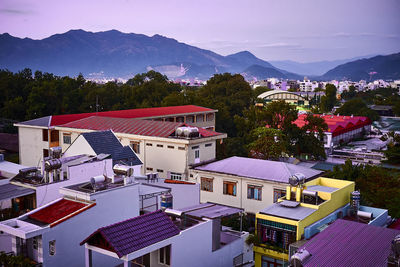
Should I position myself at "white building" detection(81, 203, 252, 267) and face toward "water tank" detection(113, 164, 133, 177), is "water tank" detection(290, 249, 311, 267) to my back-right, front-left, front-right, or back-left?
back-right

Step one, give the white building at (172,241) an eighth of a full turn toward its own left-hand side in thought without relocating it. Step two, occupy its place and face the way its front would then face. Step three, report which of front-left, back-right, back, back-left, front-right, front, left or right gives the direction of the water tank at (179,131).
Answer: back

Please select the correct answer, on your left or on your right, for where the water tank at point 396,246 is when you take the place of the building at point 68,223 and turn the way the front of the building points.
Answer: on your left

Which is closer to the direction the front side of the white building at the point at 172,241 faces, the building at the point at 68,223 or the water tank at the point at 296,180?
the building

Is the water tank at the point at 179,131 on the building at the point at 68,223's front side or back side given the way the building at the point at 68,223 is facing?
on the back side

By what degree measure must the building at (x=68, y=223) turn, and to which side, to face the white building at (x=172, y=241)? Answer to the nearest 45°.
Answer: approximately 90° to its left

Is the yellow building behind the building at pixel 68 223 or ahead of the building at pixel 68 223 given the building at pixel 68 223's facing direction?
behind

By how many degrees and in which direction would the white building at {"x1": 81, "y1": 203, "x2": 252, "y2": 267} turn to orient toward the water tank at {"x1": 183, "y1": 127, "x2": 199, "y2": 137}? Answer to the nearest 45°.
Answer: approximately 135° to its right

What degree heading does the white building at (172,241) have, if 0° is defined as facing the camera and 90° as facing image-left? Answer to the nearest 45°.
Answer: approximately 45°

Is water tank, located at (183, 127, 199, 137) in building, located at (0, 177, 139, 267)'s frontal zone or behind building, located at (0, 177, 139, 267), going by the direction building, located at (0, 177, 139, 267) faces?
behind

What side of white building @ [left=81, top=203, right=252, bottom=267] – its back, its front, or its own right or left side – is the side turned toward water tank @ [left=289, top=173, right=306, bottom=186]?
back
